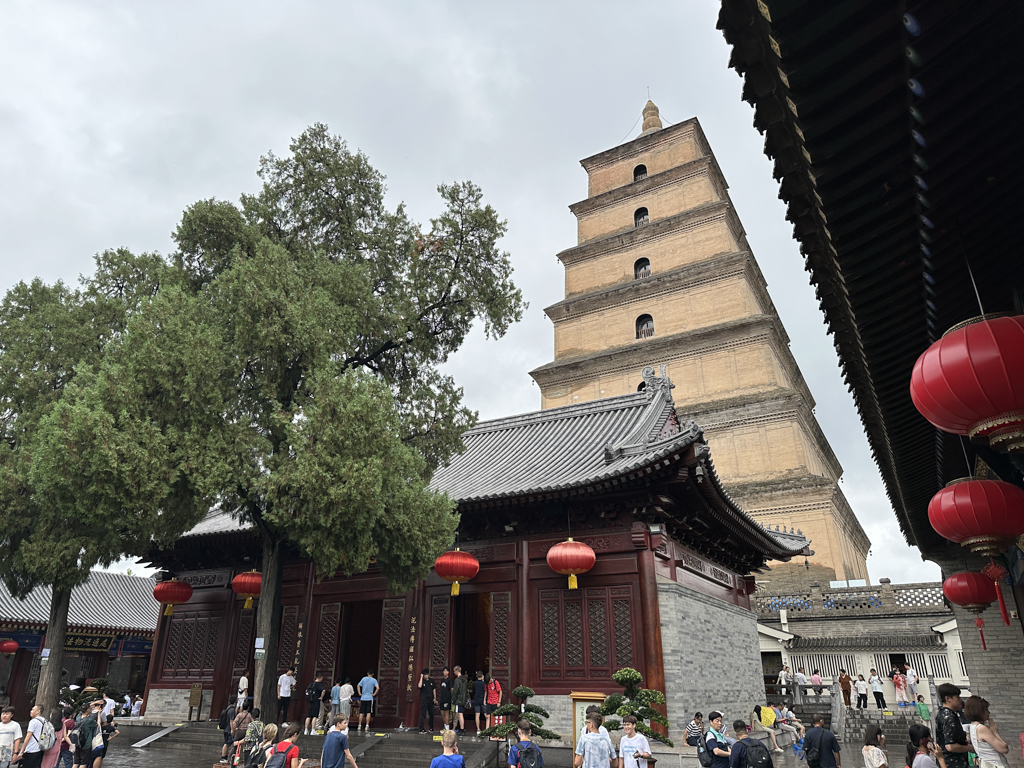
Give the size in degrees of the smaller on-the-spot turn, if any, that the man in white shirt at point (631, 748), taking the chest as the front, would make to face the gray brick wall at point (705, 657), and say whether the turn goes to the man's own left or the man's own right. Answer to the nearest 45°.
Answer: approximately 135° to the man's own right

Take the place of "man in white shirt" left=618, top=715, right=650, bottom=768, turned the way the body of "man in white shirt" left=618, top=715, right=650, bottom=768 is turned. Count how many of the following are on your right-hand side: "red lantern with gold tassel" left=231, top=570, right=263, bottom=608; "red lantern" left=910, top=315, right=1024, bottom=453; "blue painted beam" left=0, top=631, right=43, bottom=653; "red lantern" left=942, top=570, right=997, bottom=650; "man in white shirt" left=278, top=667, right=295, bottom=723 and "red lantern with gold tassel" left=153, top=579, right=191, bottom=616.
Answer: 4

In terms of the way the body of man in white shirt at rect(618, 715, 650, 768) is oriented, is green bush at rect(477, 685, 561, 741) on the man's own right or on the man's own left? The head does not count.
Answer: on the man's own right

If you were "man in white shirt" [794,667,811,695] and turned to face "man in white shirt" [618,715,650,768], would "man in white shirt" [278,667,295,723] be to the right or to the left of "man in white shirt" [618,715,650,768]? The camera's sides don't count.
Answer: right

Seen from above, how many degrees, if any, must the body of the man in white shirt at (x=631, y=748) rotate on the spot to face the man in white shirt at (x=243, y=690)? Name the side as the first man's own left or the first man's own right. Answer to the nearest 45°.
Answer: approximately 90° to the first man's own right

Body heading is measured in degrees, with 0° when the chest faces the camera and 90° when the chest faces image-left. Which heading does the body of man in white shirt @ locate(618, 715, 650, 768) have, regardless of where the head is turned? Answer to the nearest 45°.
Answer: approximately 45°

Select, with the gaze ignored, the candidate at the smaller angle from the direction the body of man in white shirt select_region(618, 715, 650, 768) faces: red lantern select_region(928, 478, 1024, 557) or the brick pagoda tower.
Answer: the red lantern

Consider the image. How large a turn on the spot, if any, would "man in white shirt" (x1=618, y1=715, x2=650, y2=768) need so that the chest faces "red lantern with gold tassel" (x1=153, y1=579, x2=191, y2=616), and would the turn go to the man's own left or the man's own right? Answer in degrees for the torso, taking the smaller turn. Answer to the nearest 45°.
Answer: approximately 90° to the man's own right

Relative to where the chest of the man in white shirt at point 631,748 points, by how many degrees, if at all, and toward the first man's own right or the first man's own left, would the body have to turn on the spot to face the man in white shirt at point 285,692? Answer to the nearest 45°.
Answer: approximately 90° to the first man's own right
